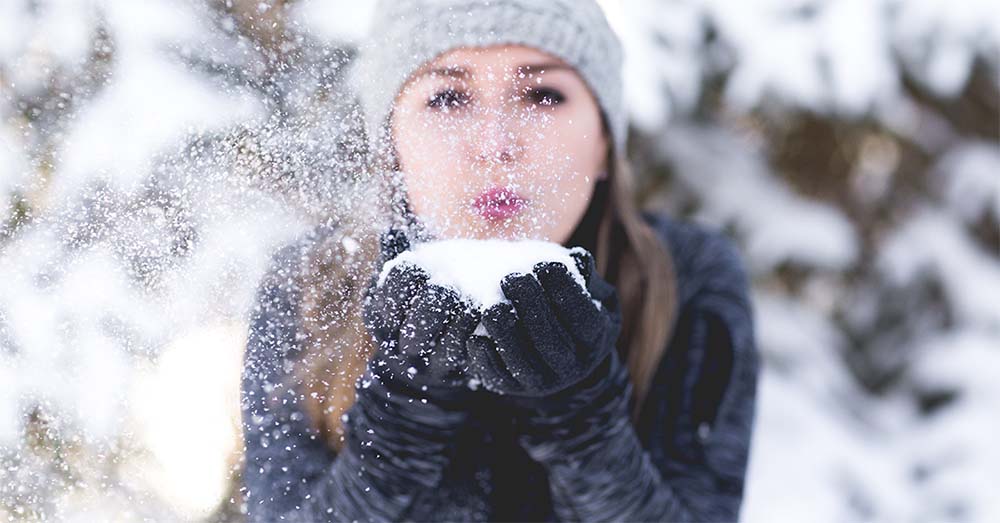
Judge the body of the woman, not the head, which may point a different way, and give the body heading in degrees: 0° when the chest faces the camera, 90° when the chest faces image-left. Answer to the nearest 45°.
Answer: approximately 0°
